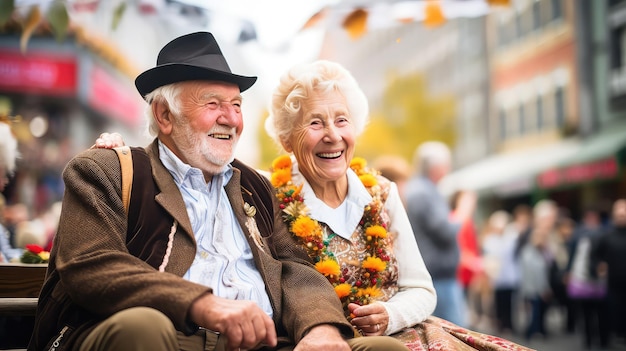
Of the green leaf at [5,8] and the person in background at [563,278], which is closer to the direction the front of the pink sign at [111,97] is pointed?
the person in background

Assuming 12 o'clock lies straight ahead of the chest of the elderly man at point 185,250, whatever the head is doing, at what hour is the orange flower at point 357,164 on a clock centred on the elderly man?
The orange flower is roughly at 9 o'clock from the elderly man.

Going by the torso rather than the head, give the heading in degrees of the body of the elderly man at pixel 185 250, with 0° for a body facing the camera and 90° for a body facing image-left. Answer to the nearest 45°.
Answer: approximately 315°

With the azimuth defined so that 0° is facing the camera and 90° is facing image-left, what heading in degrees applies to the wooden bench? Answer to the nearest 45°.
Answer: approximately 0°

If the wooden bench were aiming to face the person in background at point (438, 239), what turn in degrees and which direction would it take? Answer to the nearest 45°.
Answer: approximately 135° to its left

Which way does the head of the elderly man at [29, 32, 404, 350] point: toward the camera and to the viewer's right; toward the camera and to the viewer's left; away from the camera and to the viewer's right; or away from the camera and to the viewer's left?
toward the camera and to the viewer's right

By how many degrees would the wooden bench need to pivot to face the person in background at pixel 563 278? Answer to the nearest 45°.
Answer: approximately 135° to its left
